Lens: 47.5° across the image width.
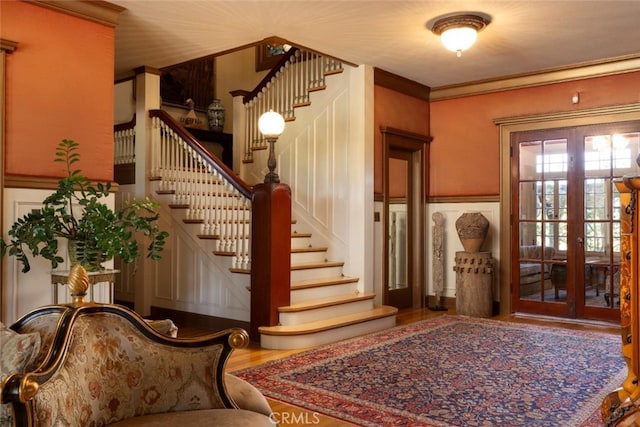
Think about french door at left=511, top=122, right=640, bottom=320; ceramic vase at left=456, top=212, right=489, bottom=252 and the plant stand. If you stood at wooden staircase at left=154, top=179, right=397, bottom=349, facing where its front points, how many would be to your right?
1

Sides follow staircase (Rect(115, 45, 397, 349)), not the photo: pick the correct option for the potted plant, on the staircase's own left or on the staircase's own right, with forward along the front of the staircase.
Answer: on the staircase's own right

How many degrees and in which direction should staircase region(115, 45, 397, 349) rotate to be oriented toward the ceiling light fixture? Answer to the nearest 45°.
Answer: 0° — it already faces it

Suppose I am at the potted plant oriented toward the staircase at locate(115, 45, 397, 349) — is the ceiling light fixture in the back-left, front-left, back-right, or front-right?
front-right

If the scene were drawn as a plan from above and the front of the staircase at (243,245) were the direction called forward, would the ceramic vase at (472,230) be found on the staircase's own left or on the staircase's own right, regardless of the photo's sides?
on the staircase's own left

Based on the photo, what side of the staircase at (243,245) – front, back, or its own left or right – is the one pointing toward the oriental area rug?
front

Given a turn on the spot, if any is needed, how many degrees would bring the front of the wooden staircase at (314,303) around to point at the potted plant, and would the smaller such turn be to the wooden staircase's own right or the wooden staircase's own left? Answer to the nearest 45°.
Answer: approximately 90° to the wooden staircase's own right

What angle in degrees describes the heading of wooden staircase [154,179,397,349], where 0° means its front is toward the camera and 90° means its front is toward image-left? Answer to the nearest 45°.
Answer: approximately 315°

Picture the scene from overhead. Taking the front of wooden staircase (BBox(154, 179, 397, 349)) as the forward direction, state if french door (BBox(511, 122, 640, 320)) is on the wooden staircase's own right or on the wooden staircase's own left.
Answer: on the wooden staircase's own left

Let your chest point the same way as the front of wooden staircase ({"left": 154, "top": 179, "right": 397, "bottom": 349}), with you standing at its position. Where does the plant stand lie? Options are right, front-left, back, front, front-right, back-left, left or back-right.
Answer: right
